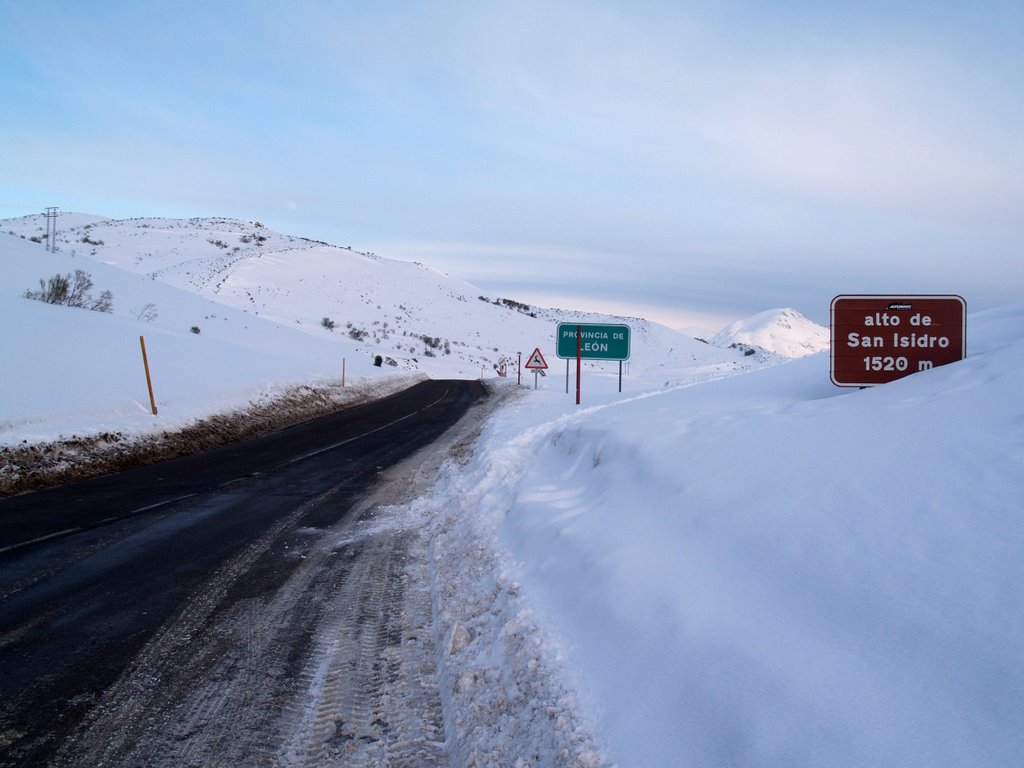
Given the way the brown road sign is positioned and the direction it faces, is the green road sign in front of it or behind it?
behind

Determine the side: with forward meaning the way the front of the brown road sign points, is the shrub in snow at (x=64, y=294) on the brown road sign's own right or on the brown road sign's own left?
on the brown road sign's own right

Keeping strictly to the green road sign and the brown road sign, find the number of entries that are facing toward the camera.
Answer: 2

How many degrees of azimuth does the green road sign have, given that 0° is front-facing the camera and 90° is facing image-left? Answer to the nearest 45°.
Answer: approximately 0°

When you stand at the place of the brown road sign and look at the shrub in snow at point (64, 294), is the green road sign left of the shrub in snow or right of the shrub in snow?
right

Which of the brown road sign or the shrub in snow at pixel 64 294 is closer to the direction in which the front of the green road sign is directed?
the brown road sign

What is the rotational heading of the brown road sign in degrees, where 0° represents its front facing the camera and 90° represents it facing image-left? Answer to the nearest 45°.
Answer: approximately 0°

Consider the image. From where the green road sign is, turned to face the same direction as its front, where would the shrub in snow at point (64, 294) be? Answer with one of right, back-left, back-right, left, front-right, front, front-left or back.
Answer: right
